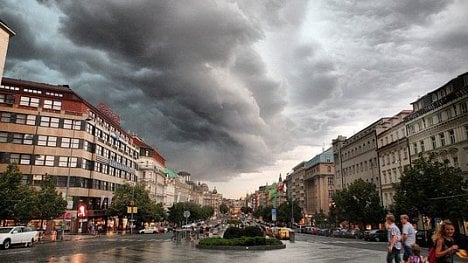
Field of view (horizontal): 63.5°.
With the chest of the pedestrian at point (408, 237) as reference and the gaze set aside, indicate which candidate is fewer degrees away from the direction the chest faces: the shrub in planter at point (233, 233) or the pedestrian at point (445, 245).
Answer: the shrub in planter

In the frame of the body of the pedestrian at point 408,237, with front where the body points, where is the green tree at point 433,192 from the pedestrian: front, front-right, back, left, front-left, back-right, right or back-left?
right

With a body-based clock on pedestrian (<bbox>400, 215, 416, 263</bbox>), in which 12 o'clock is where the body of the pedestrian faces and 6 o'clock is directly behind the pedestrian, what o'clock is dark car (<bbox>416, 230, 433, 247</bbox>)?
The dark car is roughly at 3 o'clock from the pedestrian.

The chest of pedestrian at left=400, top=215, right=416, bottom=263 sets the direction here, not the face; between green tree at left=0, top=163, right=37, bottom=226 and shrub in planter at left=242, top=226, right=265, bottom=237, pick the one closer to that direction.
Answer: the green tree
